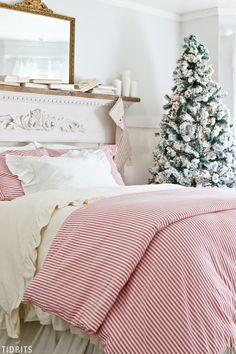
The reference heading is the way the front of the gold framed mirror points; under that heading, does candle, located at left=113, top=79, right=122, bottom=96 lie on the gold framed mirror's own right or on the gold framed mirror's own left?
on the gold framed mirror's own left

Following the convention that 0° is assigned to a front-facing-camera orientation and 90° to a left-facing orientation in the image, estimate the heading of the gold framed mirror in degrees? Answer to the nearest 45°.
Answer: approximately 315°

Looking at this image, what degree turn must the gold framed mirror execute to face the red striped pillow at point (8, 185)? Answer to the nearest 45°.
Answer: approximately 45° to its right

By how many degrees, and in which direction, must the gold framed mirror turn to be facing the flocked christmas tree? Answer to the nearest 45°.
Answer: approximately 45° to its left

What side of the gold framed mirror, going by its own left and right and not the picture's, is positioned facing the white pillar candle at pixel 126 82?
left

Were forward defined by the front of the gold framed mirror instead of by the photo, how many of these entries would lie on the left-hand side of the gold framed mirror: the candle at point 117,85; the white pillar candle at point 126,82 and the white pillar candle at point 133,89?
3

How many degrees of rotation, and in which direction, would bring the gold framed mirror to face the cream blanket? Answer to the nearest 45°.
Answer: approximately 45° to its right
